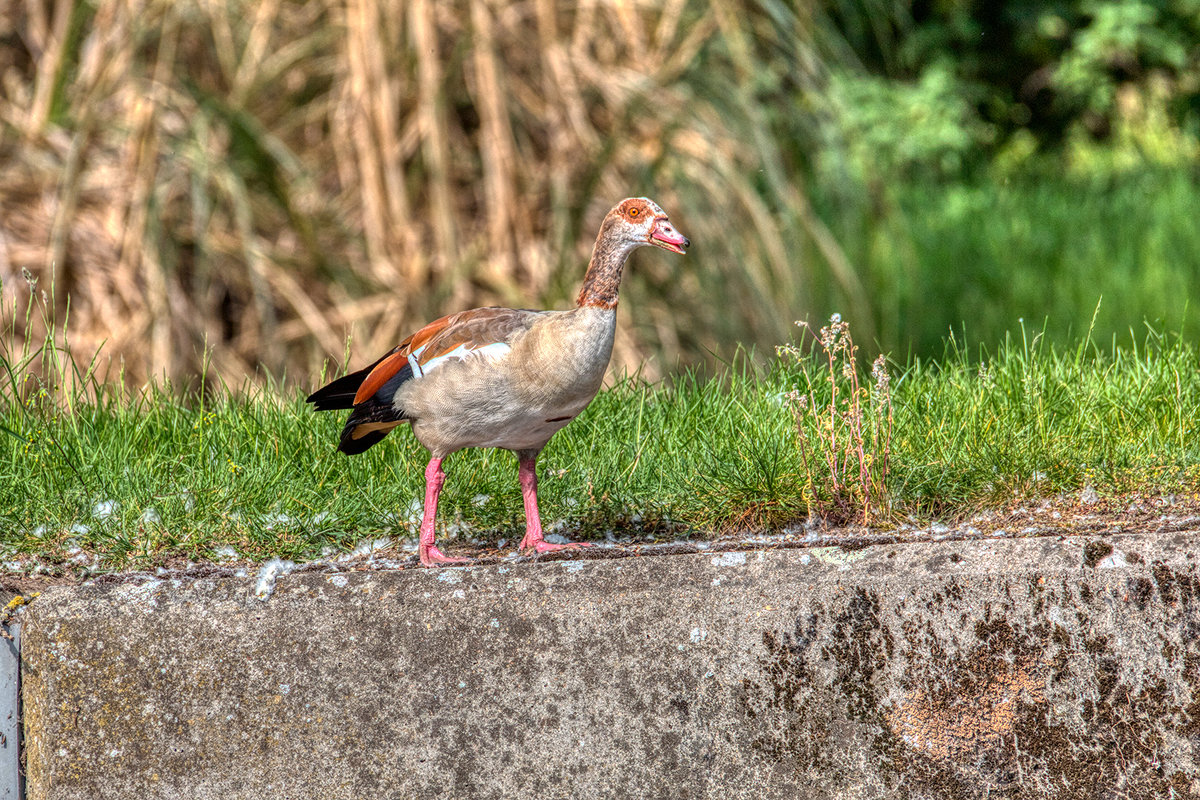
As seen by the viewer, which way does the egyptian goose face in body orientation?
to the viewer's right

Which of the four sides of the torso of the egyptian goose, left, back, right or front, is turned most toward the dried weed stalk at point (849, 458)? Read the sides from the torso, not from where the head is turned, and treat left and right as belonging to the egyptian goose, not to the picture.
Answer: front
